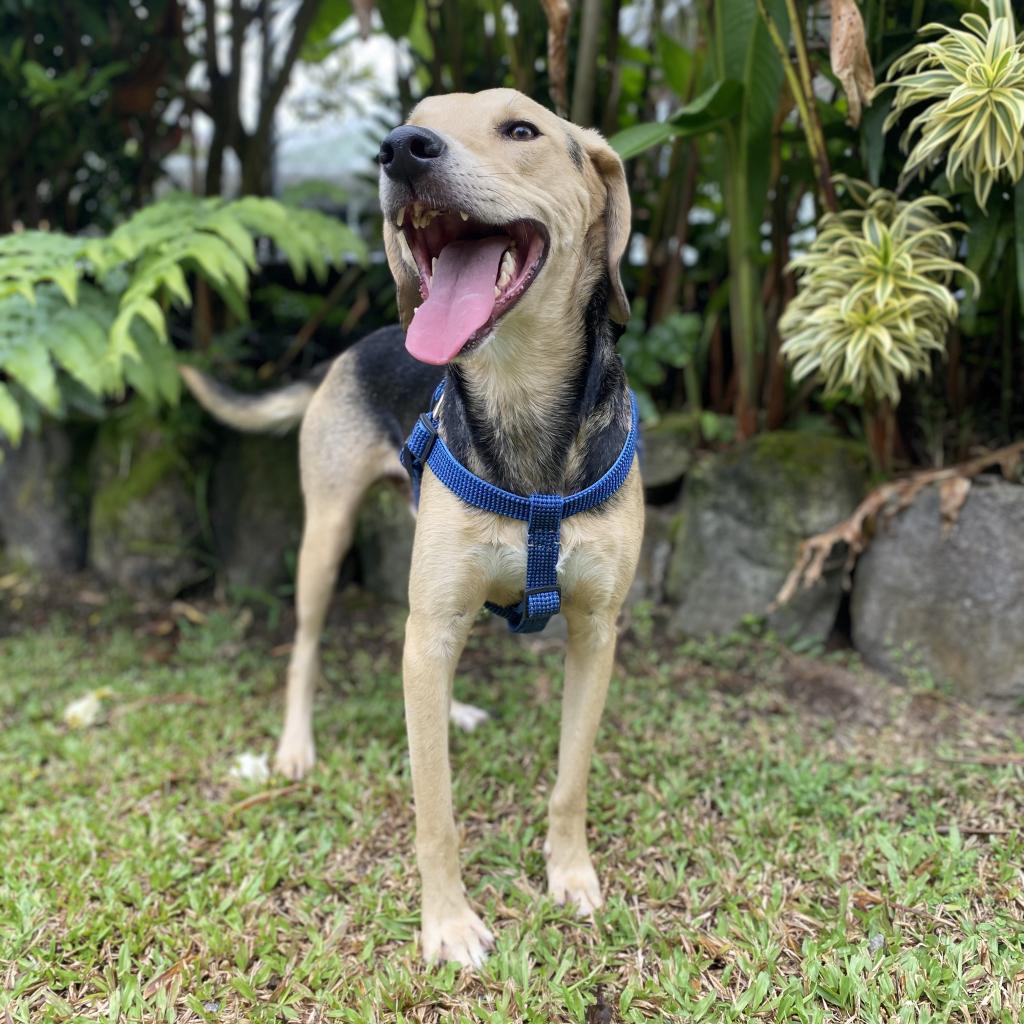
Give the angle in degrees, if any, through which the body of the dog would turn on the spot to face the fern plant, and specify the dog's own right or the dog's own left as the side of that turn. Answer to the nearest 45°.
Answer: approximately 180°

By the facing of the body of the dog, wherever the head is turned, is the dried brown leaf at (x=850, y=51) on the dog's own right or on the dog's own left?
on the dog's own left

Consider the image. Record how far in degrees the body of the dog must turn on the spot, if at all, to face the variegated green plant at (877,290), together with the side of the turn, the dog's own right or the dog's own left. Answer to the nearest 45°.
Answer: approximately 90° to the dog's own left

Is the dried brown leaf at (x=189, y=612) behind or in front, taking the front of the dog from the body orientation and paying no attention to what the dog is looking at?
behind

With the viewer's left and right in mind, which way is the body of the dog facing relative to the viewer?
facing the viewer and to the right of the viewer

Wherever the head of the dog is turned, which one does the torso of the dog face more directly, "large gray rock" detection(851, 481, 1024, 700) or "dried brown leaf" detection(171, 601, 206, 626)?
the large gray rock

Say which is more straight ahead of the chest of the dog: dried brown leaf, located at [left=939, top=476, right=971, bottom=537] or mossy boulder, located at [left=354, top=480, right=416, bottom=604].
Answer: the dried brown leaf

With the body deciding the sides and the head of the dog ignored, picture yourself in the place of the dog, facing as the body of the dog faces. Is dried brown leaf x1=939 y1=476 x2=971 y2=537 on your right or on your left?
on your left

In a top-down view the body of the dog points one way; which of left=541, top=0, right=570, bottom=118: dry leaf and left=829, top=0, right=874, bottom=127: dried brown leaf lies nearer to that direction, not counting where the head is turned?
the dried brown leaf
